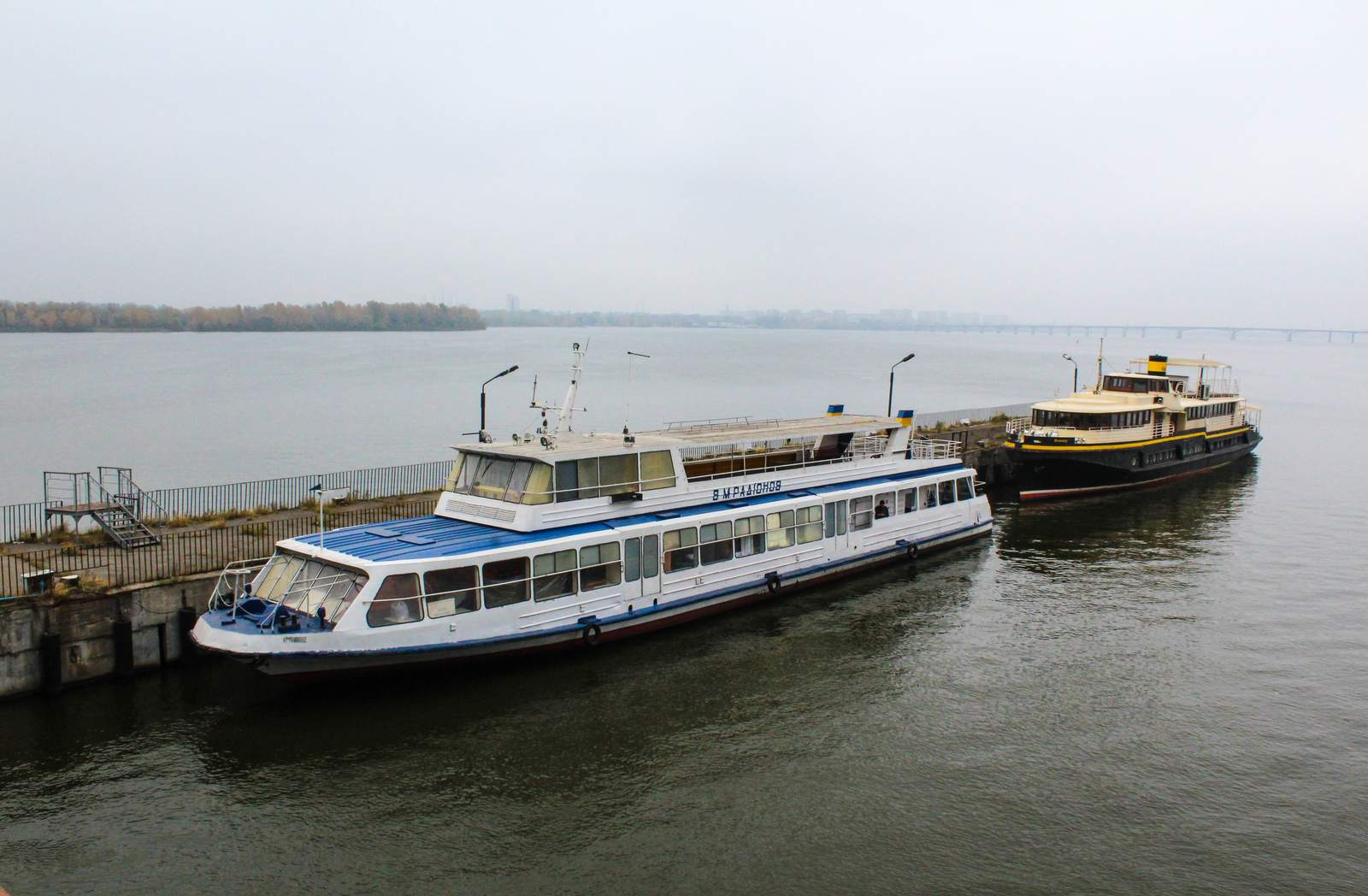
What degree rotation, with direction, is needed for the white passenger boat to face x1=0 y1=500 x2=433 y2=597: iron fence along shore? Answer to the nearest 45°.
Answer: approximately 45° to its right

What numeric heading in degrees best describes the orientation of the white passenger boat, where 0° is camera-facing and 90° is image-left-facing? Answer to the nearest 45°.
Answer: approximately 45°

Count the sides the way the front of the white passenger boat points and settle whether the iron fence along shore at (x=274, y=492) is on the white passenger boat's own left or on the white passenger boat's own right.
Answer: on the white passenger boat's own right
